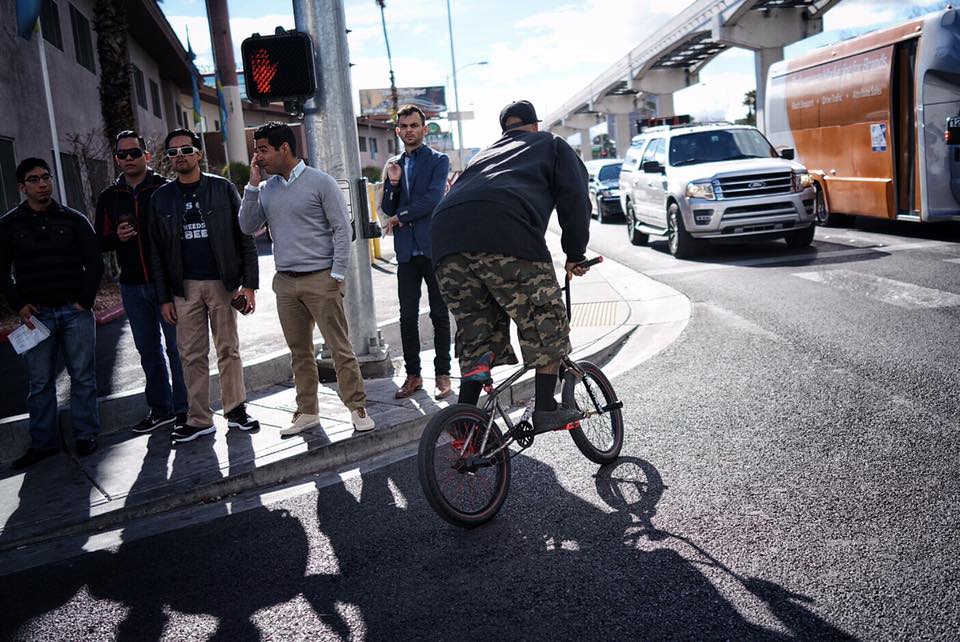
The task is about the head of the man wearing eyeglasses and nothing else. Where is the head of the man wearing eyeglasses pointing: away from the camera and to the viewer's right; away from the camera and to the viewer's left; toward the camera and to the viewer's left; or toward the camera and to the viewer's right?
toward the camera and to the viewer's right

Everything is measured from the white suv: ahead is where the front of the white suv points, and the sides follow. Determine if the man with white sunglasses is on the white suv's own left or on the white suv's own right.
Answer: on the white suv's own right

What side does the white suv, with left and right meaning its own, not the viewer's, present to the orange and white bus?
left

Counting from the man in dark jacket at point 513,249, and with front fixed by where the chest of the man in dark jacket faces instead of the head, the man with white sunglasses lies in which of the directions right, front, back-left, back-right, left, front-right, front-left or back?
left

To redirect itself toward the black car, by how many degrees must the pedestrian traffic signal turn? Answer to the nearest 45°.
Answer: approximately 135° to its left

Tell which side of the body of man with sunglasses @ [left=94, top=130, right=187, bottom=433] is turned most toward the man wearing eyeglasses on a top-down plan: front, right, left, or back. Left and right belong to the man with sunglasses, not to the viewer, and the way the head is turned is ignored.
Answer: right

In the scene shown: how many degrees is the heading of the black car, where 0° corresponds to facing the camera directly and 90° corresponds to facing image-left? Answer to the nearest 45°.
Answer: approximately 315°

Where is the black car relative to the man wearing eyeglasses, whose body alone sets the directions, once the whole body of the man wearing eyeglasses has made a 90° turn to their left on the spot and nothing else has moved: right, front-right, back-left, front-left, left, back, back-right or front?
front-left

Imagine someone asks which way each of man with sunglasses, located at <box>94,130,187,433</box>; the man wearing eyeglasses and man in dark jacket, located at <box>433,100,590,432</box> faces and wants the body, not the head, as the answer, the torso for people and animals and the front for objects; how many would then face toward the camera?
2

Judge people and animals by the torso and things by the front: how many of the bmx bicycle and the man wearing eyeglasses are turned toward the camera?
1

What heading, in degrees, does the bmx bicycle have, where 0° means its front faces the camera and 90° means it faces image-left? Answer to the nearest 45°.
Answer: approximately 225°

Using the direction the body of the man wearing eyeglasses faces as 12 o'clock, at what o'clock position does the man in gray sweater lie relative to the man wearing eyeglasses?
The man in gray sweater is roughly at 10 o'clock from the man wearing eyeglasses.

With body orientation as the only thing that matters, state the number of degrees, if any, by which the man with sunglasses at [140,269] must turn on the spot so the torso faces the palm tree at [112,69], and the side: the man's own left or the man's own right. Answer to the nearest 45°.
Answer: approximately 180°

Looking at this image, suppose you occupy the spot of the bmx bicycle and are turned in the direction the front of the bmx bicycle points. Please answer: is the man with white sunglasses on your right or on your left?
on your left
